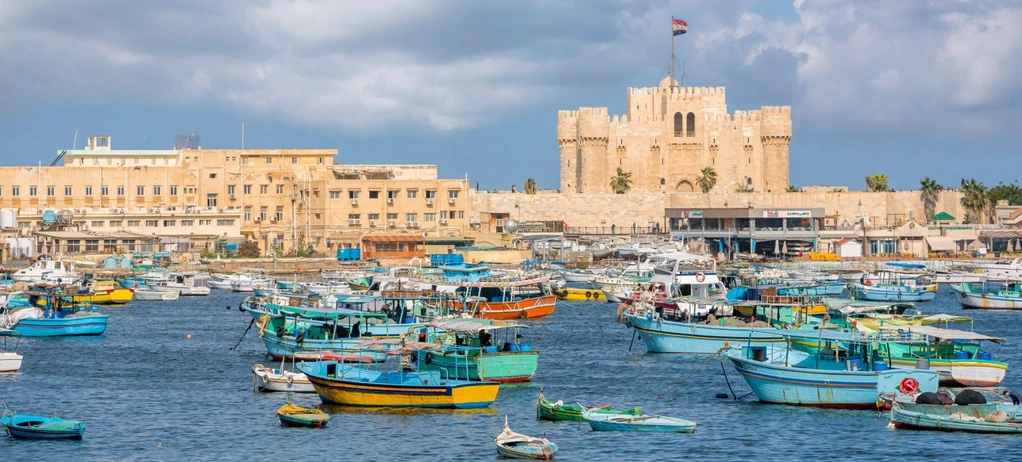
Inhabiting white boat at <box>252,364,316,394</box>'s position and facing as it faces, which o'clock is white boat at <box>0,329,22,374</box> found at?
white boat at <box>0,329,22,374</box> is roughly at 1 o'clock from white boat at <box>252,364,316,394</box>.

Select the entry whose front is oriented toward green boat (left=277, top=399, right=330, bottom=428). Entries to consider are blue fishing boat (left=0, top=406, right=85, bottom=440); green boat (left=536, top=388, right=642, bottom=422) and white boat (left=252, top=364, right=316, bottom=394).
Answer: green boat (left=536, top=388, right=642, bottom=422)

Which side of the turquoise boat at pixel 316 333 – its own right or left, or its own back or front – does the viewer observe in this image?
left

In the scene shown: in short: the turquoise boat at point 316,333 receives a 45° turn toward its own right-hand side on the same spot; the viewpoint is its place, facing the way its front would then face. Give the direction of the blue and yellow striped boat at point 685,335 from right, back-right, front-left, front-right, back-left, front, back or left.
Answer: back-right

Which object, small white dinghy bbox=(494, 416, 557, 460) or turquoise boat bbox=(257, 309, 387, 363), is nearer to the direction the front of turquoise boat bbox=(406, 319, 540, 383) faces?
the turquoise boat

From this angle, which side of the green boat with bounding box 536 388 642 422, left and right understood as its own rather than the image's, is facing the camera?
left

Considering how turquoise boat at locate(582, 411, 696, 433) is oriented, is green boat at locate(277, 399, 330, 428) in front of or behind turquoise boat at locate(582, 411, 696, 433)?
in front

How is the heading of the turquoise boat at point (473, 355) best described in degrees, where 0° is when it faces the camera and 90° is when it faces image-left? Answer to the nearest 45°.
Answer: approximately 135°

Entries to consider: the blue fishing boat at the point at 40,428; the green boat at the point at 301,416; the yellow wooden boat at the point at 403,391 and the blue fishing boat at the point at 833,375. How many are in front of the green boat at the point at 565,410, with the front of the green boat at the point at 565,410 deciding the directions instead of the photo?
3
